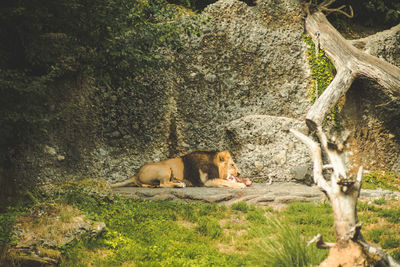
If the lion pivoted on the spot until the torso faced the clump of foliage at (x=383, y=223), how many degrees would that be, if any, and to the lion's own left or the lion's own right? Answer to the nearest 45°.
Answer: approximately 45° to the lion's own right

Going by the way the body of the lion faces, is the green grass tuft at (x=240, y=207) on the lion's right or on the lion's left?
on the lion's right

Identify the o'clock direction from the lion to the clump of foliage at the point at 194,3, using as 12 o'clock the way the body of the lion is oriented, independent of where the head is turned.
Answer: The clump of foliage is roughly at 9 o'clock from the lion.

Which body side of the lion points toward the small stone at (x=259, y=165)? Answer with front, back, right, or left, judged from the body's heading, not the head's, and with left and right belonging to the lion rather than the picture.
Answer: front

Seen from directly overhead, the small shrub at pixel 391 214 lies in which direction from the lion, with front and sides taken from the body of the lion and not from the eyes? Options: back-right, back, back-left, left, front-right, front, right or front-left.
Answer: front-right

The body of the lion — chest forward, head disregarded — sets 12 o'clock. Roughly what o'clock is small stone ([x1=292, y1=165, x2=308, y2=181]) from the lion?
The small stone is roughly at 12 o'clock from the lion.

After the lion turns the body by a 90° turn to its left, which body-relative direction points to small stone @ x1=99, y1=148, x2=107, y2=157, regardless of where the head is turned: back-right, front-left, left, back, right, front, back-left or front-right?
left

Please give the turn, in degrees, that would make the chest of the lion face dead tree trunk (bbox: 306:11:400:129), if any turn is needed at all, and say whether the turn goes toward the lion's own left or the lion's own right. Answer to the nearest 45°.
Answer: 0° — it already faces it

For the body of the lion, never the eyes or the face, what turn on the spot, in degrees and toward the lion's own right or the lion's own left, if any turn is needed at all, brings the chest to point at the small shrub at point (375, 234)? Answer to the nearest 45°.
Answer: approximately 45° to the lion's own right

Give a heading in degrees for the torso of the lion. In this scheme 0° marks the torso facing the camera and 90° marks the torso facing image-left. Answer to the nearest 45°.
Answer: approximately 270°

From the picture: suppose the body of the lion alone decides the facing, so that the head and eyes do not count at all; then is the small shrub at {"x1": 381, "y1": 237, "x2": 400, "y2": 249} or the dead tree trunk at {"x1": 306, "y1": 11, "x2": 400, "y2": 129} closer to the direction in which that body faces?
the dead tree trunk

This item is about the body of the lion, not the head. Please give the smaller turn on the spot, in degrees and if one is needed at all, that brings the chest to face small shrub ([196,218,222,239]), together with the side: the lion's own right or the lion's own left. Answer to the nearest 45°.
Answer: approximately 90° to the lion's own right

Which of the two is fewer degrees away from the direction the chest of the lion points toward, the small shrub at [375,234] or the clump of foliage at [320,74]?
the clump of foliage

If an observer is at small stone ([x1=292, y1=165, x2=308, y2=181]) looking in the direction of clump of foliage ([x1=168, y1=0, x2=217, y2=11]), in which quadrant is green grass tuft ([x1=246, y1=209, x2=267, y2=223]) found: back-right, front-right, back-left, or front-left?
back-left

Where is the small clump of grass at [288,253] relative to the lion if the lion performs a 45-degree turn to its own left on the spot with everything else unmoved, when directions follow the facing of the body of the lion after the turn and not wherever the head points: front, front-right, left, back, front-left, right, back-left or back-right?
back-right

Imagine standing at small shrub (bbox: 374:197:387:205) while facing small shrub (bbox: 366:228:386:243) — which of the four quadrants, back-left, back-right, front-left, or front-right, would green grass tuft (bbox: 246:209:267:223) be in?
front-right
